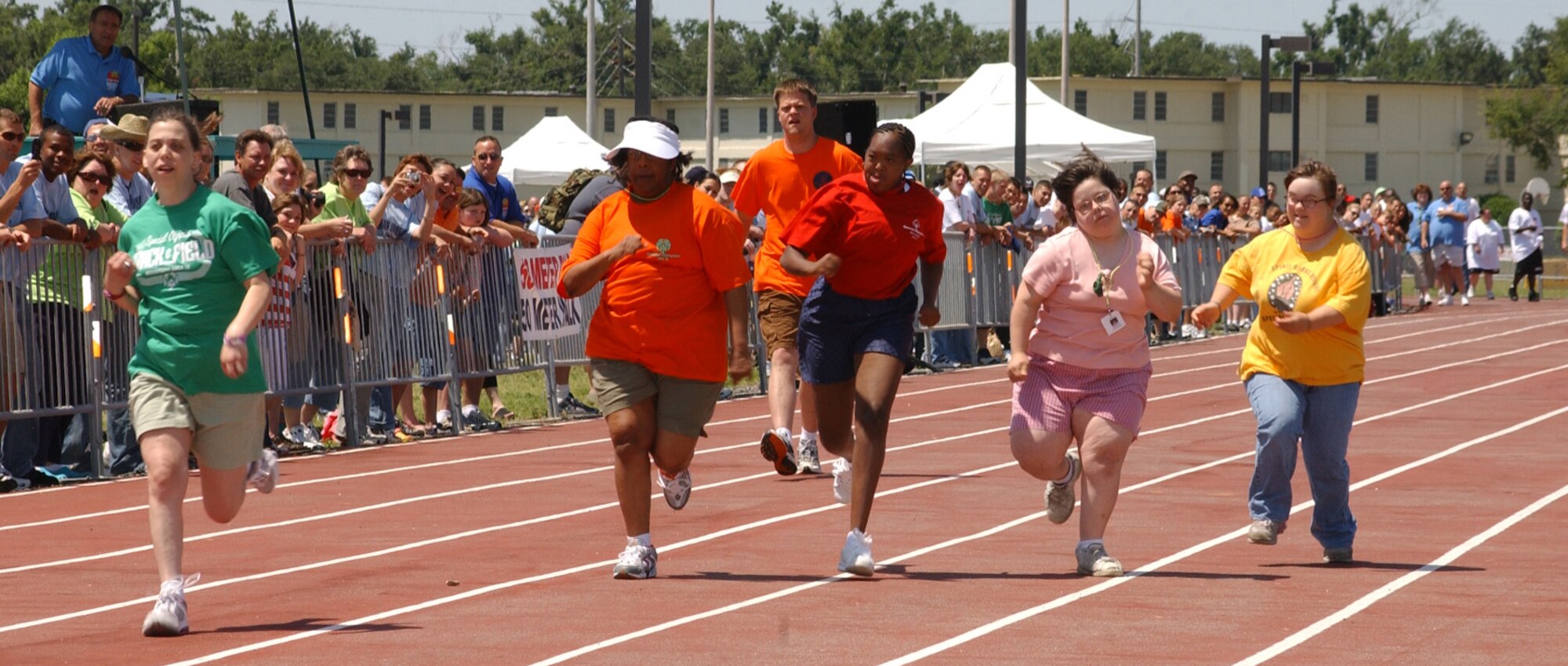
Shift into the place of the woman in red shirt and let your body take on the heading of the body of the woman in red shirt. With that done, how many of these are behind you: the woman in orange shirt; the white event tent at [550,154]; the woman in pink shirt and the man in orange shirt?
2

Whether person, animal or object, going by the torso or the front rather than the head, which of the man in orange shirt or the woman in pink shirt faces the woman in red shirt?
the man in orange shirt

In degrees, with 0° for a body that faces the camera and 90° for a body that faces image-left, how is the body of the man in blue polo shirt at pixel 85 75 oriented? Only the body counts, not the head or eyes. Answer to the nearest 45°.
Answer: approximately 315°

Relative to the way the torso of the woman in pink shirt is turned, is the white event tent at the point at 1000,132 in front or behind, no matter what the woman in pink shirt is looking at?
behind

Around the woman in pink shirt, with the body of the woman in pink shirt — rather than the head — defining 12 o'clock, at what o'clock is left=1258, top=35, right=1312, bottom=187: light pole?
The light pole is roughly at 6 o'clock from the woman in pink shirt.

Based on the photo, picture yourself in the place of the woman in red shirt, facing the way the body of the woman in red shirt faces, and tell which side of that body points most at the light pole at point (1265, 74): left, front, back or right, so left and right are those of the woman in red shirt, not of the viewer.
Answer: back

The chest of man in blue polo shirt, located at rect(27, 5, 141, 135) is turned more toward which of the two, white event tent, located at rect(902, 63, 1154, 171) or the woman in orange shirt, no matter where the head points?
the woman in orange shirt

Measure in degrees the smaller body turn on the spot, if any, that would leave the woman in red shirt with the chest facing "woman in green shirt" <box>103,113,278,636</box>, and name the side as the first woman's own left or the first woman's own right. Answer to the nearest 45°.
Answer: approximately 45° to the first woman's own right

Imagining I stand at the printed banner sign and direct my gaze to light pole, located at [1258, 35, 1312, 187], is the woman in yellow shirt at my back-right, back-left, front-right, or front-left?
back-right

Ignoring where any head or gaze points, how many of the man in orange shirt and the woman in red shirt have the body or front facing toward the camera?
2

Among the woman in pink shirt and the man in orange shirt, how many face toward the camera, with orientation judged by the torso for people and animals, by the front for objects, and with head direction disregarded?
2

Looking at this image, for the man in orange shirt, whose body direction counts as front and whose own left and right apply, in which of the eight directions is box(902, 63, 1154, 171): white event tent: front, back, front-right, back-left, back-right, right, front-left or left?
back

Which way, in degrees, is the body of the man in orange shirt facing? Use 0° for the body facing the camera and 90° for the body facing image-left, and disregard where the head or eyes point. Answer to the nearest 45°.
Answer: approximately 0°
